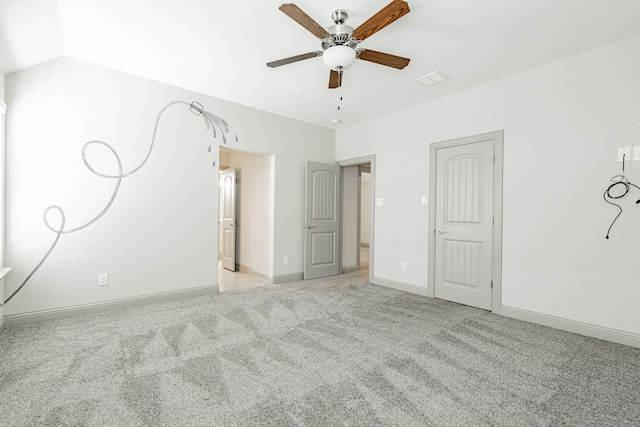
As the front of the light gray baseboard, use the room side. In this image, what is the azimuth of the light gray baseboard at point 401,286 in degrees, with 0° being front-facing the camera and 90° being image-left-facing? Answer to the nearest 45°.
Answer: approximately 45°

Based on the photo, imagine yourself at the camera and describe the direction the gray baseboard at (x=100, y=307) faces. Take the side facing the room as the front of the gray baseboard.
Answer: facing the viewer and to the right of the viewer

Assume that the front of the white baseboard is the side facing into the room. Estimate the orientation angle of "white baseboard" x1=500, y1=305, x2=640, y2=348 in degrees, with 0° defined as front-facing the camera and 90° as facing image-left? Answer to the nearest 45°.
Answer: approximately 45°

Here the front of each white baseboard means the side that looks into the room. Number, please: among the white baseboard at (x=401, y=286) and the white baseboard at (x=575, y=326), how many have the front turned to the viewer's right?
0

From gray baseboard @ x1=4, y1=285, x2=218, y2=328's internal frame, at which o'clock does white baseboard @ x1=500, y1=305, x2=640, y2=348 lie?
white baseboard @ x1=500, y1=305, x2=640, y2=348 is roughly at 12 o'clock from gray baseboard @ x1=4, y1=285, x2=218, y2=328.
